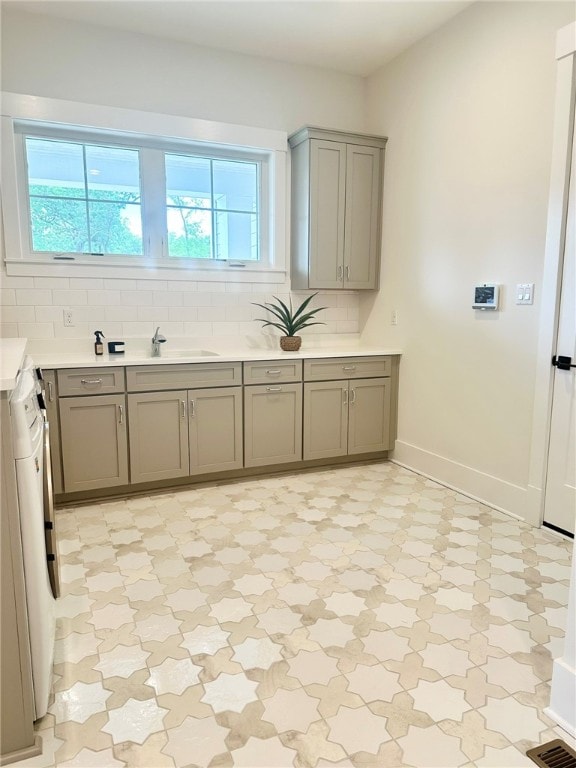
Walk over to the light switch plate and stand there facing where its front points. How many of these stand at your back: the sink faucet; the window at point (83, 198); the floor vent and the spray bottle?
0

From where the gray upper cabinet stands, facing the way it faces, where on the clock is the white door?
The white door is roughly at 12 o'clock from the gray upper cabinet.

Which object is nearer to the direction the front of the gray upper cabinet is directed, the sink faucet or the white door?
the white door

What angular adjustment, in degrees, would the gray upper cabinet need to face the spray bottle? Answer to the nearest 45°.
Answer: approximately 90° to its right

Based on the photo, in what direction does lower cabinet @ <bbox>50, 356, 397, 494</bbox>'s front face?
toward the camera

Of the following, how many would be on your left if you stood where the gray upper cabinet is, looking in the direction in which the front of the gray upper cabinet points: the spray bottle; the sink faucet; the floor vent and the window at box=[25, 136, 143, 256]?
0

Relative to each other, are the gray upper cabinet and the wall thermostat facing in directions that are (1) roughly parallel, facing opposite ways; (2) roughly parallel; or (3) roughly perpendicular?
roughly perpendicular

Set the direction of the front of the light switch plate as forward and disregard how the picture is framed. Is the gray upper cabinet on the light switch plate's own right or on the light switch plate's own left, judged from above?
on the light switch plate's own right

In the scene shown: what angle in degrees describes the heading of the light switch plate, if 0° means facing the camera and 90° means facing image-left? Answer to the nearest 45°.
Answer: approximately 45°

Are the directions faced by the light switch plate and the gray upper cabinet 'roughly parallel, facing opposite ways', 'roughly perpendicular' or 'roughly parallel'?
roughly perpendicular

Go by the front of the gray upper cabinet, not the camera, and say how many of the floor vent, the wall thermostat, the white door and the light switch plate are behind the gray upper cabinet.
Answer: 0

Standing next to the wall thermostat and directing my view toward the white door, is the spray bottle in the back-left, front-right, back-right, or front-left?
back-right

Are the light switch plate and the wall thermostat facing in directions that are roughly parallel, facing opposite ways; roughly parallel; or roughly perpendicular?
roughly parallel

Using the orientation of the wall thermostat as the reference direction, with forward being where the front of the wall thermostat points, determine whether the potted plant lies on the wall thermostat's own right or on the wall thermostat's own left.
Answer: on the wall thermostat's own right

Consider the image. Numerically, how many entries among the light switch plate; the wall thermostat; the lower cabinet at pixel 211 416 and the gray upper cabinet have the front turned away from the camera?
0

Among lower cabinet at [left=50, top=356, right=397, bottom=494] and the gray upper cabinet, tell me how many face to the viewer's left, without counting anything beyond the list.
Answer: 0
